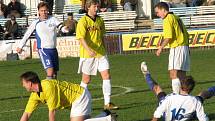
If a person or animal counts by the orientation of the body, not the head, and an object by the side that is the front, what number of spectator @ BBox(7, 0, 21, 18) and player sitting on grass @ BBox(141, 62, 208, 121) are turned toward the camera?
1

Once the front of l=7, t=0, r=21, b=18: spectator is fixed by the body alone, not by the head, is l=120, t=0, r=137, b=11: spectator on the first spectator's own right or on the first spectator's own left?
on the first spectator's own left

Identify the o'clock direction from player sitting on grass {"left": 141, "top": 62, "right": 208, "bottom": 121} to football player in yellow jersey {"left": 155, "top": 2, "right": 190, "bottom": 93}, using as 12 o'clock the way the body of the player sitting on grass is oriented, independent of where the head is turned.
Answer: The football player in yellow jersey is roughly at 12 o'clock from the player sitting on grass.

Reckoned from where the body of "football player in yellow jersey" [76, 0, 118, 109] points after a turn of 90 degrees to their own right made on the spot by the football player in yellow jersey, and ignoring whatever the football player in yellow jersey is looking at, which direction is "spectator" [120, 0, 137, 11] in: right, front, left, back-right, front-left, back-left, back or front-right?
back-right

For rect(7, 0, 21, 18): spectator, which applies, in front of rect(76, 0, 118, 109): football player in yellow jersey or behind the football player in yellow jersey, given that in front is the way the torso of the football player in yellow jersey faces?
behind

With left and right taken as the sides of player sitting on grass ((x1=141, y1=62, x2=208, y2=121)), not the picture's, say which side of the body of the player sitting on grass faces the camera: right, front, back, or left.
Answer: back
